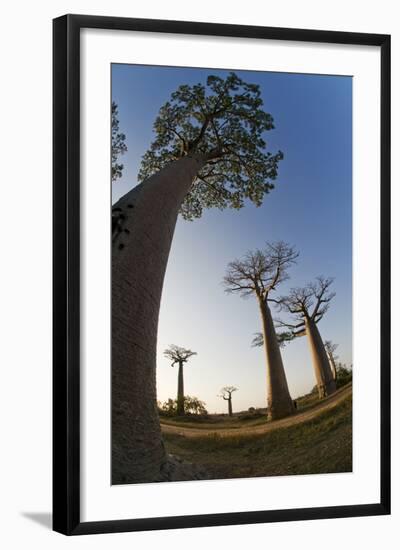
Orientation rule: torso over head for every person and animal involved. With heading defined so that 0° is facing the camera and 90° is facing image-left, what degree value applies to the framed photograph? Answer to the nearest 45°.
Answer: approximately 315°
